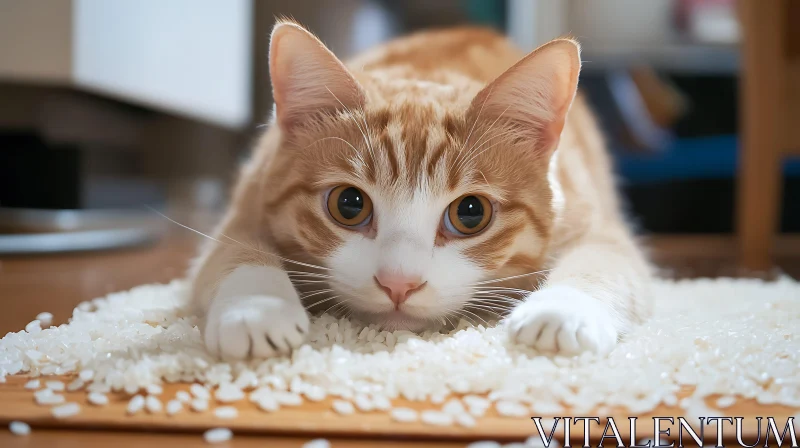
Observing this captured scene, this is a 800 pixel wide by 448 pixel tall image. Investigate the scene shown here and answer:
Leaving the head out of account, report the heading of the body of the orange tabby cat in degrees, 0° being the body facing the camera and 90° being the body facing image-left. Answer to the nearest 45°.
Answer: approximately 0°

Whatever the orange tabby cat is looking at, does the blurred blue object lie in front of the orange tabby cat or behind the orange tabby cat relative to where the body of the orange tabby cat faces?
behind
